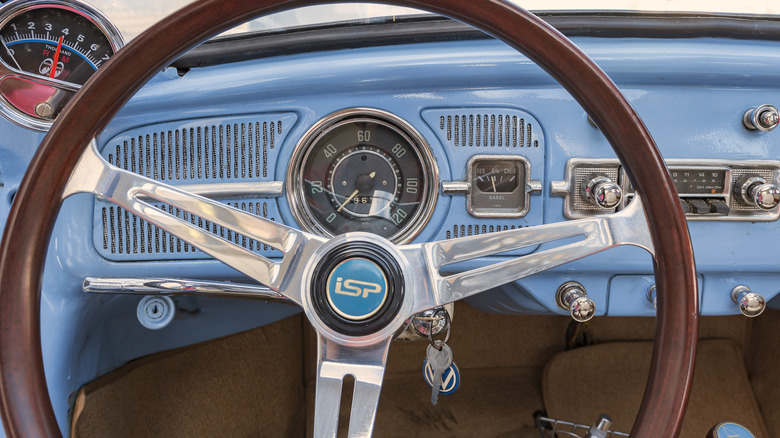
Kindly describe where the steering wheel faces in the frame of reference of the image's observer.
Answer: facing the viewer

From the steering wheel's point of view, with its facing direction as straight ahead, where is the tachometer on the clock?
The tachometer is roughly at 4 o'clock from the steering wheel.

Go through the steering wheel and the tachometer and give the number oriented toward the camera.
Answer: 2

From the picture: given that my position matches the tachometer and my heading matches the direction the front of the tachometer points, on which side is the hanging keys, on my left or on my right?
on my left

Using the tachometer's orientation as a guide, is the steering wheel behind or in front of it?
in front

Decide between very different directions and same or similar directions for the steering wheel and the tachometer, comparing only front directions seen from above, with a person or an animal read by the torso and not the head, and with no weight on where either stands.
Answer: same or similar directions

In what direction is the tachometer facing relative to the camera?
toward the camera
